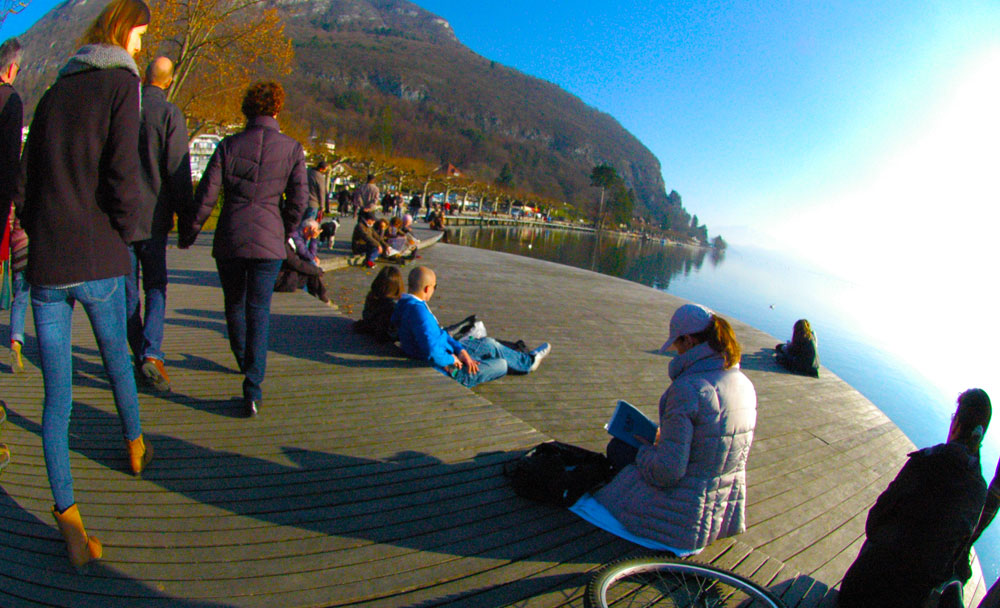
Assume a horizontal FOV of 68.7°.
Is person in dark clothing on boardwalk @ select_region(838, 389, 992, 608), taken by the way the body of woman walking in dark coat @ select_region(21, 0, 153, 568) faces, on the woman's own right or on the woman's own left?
on the woman's own right

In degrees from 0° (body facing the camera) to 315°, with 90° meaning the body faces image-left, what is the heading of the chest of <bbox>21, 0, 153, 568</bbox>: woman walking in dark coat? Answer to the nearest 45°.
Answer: approximately 225°

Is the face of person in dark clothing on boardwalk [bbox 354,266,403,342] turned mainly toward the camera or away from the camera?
away from the camera

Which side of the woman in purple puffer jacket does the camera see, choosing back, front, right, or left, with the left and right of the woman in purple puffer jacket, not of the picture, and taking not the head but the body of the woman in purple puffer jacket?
back

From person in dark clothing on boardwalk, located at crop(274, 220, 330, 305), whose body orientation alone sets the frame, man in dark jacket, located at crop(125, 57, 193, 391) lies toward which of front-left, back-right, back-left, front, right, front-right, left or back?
right

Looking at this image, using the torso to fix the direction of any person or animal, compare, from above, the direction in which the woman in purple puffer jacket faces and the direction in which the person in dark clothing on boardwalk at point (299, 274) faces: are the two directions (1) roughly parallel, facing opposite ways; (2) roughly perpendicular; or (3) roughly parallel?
roughly perpendicular

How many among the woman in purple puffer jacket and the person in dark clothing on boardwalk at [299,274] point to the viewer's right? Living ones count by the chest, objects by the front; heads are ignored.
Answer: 1

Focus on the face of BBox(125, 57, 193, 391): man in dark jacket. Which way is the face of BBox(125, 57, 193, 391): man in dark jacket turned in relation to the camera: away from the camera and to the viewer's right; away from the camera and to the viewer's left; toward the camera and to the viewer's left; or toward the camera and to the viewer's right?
away from the camera and to the viewer's right

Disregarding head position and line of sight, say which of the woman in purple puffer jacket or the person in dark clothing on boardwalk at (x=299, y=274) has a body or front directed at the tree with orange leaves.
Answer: the woman in purple puffer jacket

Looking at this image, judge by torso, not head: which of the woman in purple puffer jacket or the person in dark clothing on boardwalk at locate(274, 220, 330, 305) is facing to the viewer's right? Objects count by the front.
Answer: the person in dark clothing on boardwalk

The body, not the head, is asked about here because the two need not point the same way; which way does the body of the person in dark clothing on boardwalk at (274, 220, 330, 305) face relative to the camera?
to the viewer's right

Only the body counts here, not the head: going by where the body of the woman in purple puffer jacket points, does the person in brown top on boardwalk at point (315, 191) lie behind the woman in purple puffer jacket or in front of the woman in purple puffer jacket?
in front

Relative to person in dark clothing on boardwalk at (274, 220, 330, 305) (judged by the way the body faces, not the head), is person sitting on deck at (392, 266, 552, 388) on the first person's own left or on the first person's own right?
on the first person's own right

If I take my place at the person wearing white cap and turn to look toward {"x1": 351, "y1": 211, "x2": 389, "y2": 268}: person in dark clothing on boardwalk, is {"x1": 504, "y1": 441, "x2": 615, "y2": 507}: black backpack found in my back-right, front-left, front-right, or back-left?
front-left

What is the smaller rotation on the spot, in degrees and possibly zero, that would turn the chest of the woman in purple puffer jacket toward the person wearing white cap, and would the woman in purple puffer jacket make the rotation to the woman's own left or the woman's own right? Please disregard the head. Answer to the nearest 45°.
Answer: approximately 135° to the woman's own right
